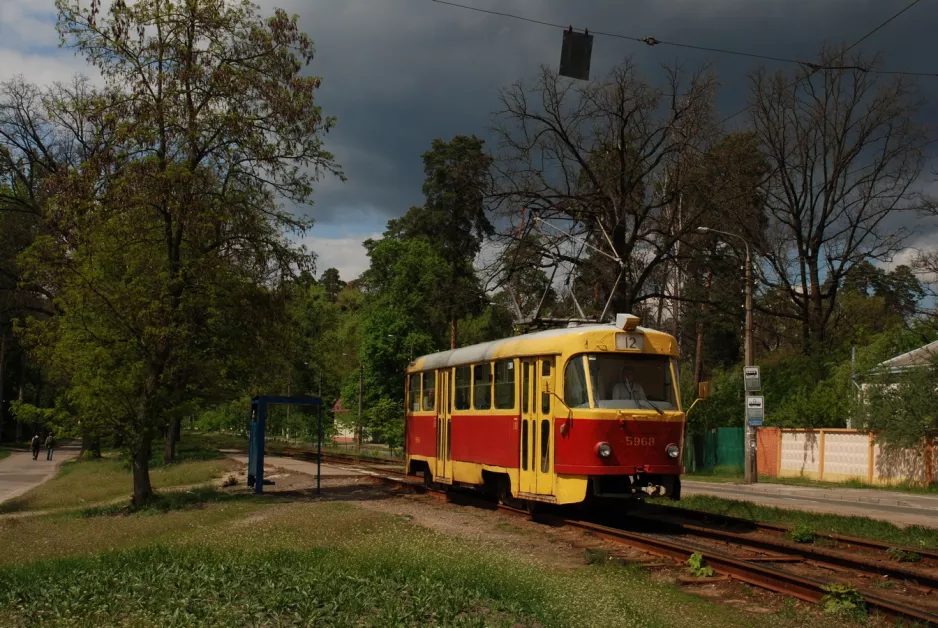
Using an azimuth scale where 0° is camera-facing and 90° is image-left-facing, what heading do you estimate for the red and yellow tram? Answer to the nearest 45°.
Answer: approximately 315°

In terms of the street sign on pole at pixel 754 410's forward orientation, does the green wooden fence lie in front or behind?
behind

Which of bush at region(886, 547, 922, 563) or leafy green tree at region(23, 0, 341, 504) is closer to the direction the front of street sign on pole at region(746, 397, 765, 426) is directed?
the bush

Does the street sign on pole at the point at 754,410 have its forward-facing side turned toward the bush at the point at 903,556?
yes

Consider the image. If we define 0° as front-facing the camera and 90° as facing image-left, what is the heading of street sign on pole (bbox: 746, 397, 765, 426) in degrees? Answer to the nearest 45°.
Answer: approximately 0°

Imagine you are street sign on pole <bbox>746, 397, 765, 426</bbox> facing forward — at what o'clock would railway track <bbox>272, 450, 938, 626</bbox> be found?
The railway track is roughly at 12 o'clock from the street sign on pole.

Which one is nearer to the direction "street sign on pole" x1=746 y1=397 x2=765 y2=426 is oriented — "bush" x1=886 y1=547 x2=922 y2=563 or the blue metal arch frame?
the bush
